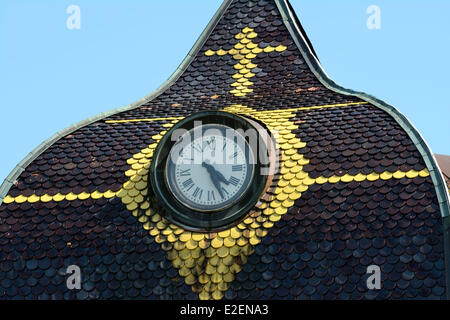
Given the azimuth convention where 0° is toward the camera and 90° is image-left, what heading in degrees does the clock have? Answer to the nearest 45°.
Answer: approximately 0°
